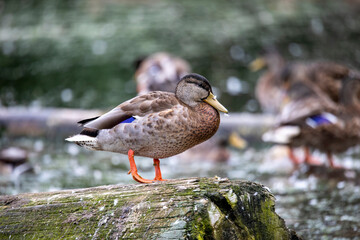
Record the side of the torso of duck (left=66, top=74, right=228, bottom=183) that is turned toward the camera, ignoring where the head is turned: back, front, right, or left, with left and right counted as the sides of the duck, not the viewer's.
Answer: right

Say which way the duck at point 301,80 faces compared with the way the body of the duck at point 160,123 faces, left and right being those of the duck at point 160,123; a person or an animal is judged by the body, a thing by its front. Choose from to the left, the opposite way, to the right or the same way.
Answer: the opposite way

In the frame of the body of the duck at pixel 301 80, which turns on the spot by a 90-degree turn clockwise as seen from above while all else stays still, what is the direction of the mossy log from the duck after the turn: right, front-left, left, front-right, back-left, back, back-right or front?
back

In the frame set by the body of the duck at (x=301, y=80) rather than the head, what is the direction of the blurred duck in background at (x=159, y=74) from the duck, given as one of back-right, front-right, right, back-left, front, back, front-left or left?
front-left

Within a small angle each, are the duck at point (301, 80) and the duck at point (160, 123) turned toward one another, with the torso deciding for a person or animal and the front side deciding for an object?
no

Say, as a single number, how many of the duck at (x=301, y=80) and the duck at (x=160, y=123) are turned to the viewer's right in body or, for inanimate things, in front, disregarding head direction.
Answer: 1

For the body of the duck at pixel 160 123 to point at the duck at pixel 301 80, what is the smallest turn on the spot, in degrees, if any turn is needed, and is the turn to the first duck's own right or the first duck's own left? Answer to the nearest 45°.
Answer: approximately 45° to the first duck's own left
